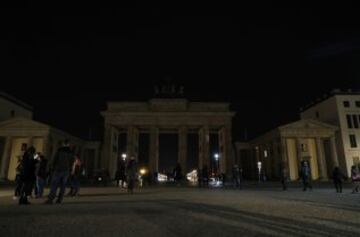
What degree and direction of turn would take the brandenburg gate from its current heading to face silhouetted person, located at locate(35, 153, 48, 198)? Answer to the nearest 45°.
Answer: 0° — it already faces them

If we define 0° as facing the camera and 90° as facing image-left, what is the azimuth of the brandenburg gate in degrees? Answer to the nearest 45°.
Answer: approximately 0°
